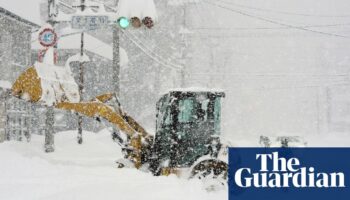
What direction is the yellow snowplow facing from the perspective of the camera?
to the viewer's left

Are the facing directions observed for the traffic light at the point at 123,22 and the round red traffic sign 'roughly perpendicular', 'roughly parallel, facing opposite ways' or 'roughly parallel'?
roughly parallel

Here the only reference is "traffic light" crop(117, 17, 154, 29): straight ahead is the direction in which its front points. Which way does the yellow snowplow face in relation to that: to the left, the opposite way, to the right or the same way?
to the right

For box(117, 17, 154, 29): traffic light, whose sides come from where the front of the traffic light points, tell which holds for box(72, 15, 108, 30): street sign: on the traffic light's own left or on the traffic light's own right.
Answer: on the traffic light's own right

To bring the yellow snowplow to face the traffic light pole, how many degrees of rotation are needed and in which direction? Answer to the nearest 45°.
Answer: approximately 90° to its right

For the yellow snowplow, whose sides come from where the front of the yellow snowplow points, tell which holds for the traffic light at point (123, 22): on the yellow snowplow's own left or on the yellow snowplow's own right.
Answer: on the yellow snowplow's own right

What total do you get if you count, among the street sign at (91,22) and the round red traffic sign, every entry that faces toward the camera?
2

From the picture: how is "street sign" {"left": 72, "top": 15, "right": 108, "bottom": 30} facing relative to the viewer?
toward the camera

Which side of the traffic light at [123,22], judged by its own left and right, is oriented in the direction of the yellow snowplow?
front

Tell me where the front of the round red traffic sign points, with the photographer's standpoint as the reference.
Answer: facing the viewer

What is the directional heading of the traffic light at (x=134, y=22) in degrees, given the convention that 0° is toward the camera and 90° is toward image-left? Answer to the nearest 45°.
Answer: approximately 0°

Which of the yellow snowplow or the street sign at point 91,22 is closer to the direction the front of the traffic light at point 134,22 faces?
the yellow snowplow

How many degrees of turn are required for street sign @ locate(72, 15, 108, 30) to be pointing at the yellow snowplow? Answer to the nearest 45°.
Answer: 0° — it already faces it
